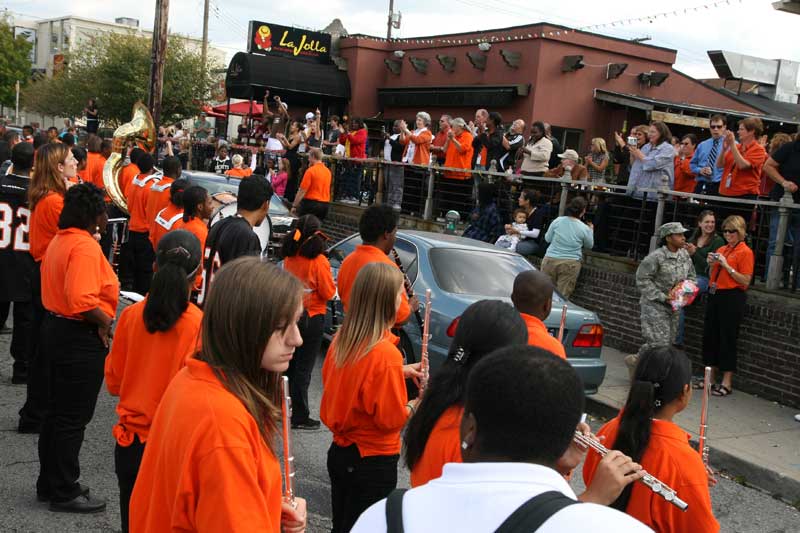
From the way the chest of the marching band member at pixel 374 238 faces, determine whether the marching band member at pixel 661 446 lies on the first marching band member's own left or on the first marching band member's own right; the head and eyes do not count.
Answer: on the first marching band member's own right

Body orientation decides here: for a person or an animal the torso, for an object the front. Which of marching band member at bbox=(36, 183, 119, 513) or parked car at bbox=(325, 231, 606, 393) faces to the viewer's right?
the marching band member

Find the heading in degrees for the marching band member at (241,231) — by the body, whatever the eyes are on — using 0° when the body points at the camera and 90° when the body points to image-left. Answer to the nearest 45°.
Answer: approximately 225°

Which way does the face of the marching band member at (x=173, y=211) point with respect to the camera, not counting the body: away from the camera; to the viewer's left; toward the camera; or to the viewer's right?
away from the camera

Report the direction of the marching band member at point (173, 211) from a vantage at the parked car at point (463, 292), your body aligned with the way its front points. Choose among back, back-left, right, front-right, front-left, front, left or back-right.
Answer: front-left

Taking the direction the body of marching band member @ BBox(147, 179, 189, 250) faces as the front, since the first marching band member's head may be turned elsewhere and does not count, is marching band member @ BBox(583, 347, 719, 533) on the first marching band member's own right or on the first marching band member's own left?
on the first marching band member's own right

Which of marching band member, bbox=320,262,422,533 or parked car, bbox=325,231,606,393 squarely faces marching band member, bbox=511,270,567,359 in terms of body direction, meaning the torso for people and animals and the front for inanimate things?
marching band member, bbox=320,262,422,533

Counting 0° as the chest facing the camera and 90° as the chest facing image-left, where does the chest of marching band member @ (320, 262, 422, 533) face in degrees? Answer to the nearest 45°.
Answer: approximately 225°

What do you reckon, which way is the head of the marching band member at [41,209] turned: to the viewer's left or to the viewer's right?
to the viewer's right

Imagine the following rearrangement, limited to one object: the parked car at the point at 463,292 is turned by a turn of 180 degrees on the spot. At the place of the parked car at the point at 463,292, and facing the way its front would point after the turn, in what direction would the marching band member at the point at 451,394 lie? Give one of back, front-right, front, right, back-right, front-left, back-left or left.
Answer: front-right

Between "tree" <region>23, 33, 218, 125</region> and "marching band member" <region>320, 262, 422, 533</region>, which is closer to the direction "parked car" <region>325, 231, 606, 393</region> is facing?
the tree

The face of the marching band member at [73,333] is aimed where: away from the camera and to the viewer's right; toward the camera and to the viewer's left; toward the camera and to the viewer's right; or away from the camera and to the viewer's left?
away from the camera and to the viewer's right

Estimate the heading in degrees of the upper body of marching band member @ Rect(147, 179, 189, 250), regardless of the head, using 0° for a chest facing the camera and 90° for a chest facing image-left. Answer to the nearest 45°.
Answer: approximately 225°

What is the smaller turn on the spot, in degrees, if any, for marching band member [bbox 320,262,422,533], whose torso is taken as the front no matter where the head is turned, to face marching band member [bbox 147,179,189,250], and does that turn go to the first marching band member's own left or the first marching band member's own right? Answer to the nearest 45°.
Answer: approximately 90° to the first marching band member's own left

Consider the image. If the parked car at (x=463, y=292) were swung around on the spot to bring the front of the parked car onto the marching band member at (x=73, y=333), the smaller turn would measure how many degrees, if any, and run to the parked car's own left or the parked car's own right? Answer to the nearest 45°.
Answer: approximately 90° to the parked car's own left

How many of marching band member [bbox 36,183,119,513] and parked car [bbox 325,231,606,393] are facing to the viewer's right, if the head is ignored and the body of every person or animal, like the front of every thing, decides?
1

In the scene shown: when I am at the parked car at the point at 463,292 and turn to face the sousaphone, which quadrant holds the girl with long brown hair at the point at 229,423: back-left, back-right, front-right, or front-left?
back-left

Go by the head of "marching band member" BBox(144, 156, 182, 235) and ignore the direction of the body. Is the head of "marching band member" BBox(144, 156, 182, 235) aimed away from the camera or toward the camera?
away from the camera
